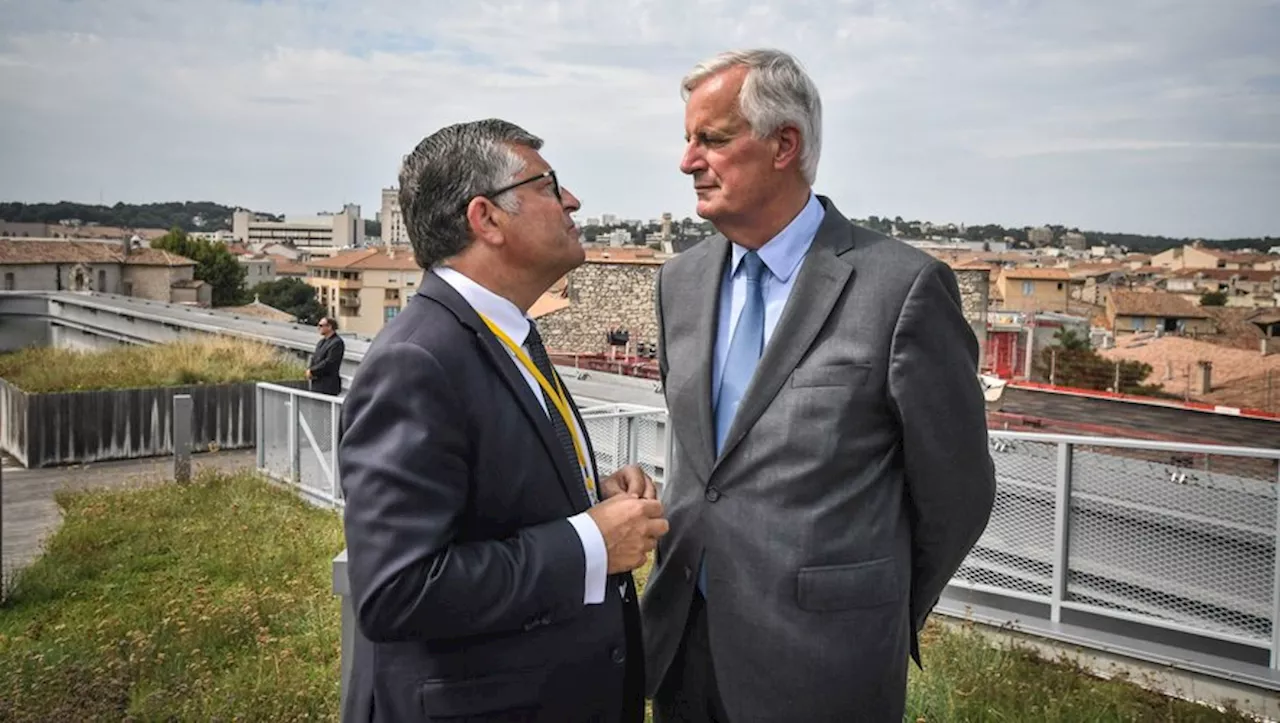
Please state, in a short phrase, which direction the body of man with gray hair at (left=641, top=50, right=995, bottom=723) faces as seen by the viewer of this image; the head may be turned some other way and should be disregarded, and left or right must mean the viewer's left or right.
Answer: facing the viewer and to the left of the viewer

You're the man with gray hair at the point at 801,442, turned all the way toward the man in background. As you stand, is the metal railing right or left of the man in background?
right

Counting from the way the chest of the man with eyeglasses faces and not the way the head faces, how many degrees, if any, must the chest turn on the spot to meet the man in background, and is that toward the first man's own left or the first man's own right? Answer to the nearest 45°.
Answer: approximately 90° to the first man's own left

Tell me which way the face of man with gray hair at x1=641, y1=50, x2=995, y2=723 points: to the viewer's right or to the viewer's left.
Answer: to the viewer's left

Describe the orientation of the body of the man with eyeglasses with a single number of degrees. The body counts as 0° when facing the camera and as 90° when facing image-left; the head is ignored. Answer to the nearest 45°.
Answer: approximately 270°

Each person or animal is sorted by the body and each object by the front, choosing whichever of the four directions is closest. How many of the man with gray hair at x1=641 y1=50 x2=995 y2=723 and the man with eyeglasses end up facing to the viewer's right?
1

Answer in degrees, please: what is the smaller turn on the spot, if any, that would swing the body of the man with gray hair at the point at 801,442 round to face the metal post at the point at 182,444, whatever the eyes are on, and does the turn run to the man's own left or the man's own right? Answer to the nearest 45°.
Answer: approximately 90° to the man's own right

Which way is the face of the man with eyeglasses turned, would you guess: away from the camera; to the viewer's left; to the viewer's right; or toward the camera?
to the viewer's right

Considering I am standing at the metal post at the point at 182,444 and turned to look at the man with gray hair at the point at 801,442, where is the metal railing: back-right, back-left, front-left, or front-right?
front-left

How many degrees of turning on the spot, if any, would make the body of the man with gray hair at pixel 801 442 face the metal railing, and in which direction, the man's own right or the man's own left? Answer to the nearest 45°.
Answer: approximately 180°
